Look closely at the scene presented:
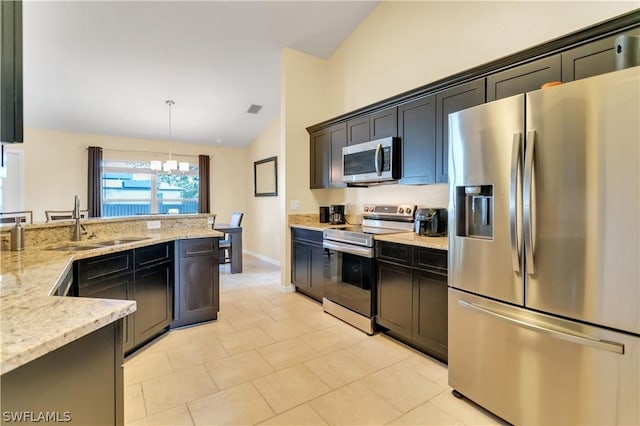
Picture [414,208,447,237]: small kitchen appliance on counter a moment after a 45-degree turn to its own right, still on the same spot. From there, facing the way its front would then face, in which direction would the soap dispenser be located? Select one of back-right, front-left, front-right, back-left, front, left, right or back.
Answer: front-left

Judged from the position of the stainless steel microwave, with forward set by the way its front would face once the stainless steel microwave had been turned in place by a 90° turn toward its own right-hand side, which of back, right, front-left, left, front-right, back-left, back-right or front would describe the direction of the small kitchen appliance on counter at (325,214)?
front

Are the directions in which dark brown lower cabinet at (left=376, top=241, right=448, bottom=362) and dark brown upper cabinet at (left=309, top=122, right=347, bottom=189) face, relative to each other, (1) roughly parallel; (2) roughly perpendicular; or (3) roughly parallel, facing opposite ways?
roughly parallel

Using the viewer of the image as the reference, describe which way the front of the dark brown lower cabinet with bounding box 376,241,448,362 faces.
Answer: facing the viewer and to the left of the viewer

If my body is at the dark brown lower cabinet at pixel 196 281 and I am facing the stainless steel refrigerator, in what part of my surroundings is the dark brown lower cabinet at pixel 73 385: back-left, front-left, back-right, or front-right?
front-right

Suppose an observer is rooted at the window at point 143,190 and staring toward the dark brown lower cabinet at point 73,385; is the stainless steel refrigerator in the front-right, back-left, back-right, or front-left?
front-left

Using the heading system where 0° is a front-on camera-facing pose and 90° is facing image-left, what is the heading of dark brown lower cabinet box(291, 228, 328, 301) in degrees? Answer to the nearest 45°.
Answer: approximately 45°

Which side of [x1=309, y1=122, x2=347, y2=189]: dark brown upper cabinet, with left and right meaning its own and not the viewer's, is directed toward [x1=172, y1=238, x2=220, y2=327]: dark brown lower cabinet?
front

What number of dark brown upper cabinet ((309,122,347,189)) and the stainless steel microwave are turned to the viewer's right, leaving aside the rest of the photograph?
0

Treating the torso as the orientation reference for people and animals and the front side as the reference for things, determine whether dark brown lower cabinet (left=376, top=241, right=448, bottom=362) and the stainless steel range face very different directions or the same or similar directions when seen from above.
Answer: same or similar directions

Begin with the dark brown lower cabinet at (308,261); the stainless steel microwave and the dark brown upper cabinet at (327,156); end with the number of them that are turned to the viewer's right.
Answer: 0

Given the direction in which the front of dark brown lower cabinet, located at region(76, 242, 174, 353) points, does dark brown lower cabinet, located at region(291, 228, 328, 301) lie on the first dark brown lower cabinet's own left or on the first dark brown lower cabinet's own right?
on the first dark brown lower cabinet's own left

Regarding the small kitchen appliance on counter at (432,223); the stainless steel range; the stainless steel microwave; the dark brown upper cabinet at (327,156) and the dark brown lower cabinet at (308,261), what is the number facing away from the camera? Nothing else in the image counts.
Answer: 0

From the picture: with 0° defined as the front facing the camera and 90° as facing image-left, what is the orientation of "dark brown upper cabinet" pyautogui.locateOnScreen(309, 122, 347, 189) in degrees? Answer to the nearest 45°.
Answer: approximately 45°
